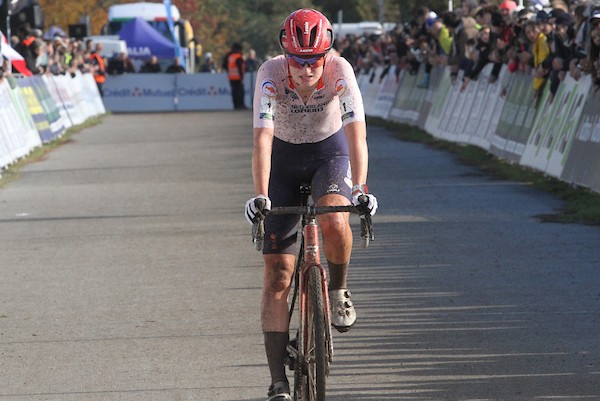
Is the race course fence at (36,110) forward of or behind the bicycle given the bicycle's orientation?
behind

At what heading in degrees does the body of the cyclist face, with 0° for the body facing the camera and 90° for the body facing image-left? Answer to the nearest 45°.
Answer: approximately 0°

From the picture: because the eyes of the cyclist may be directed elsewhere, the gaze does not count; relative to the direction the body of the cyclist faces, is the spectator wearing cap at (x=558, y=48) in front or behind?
behind

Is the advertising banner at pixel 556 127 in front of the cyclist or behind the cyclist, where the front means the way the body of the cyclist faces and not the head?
behind

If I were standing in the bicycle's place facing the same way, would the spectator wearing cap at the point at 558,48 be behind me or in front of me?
behind
